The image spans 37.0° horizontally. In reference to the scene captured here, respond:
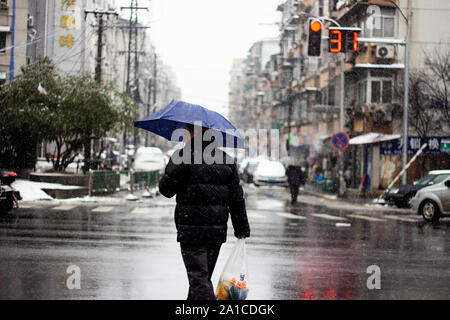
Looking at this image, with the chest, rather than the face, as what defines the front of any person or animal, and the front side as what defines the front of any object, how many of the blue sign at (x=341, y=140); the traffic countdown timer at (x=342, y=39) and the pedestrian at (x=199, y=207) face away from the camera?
1

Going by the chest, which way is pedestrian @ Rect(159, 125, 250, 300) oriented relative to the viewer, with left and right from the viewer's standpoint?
facing away from the viewer

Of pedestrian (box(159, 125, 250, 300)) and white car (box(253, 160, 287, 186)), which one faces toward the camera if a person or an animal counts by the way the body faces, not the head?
the white car

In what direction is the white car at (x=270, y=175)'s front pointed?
toward the camera

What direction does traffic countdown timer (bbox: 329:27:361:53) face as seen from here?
toward the camera

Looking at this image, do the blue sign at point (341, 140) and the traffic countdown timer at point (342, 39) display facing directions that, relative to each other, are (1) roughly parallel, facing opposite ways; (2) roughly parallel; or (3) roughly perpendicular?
roughly parallel

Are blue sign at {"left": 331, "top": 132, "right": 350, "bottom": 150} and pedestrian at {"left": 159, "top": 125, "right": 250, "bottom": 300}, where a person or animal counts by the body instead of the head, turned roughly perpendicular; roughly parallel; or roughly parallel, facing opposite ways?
roughly parallel, facing opposite ways

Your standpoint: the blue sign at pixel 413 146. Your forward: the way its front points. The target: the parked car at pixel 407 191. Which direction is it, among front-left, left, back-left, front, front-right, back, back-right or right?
front

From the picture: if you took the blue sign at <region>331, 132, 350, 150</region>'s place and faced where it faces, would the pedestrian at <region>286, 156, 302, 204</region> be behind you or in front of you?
in front
